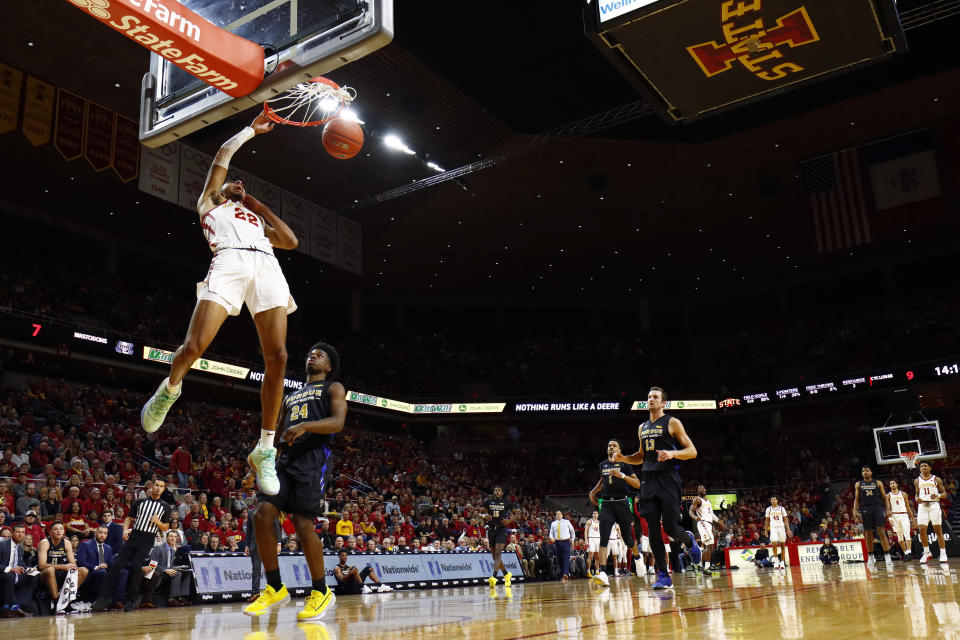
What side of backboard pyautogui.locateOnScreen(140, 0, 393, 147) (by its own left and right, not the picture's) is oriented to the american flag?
front

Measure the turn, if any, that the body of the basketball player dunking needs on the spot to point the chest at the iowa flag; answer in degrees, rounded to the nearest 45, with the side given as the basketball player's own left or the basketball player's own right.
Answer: approximately 90° to the basketball player's own left

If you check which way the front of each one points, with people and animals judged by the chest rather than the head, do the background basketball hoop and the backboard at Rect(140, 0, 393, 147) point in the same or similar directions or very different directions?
very different directions

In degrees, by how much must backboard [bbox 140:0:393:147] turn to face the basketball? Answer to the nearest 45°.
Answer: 0° — it already faces it

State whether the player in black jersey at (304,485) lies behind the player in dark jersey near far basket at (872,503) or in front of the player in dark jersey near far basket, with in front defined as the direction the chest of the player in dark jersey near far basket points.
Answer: in front

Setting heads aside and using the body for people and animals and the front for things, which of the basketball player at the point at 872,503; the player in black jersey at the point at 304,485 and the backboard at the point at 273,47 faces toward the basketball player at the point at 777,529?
the backboard

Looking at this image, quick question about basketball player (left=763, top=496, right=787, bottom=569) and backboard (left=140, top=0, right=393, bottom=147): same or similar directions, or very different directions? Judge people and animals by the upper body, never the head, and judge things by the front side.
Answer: very different directions

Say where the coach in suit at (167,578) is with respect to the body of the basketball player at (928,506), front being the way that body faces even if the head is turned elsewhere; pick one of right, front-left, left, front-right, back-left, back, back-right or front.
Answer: front-right

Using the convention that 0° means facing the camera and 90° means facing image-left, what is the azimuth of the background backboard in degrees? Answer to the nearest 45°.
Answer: approximately 0°
